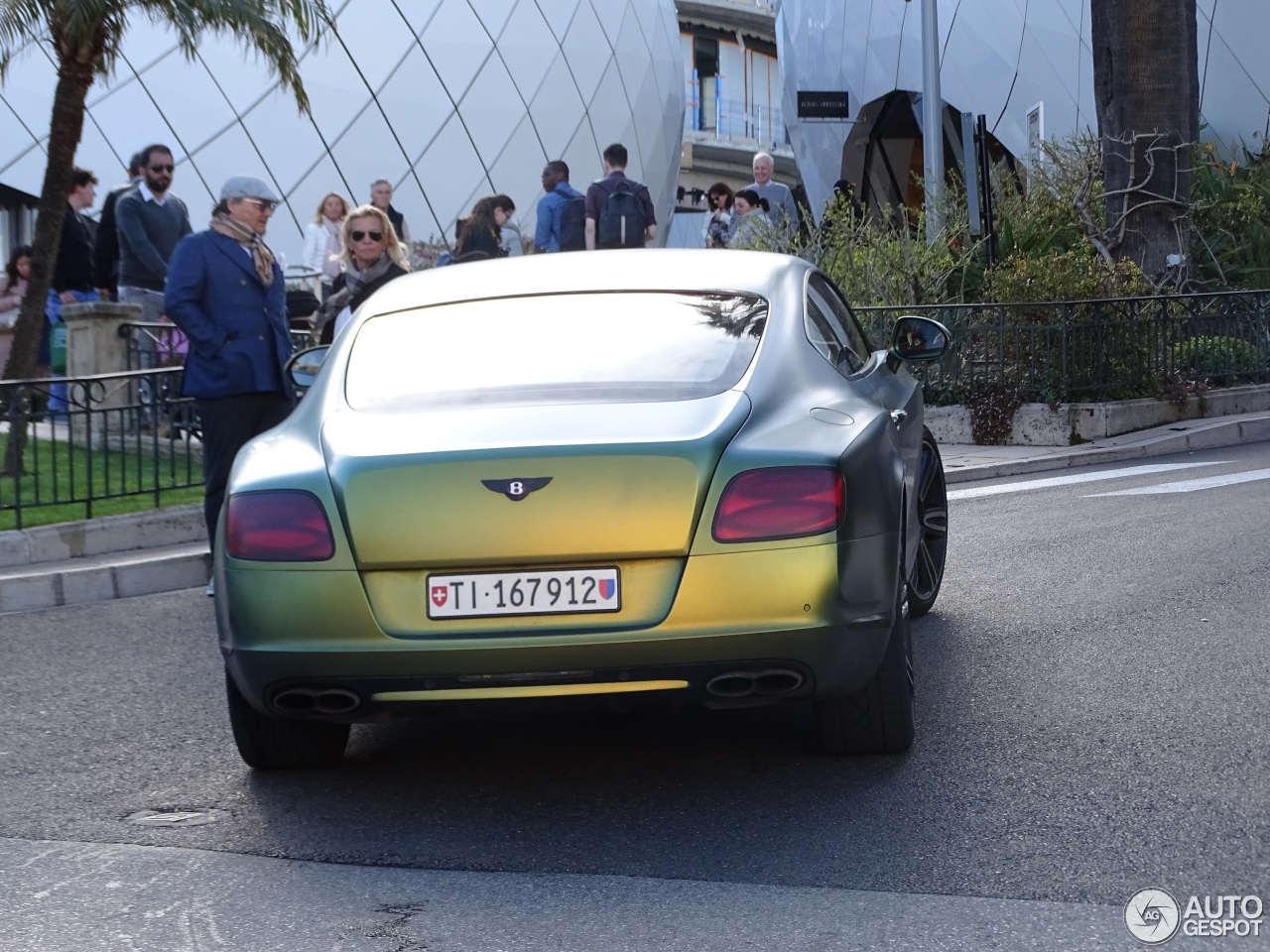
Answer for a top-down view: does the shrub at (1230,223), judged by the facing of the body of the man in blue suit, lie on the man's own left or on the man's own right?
on the man's own left

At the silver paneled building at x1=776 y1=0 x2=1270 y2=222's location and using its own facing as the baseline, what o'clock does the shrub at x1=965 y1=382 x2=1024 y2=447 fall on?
The shrub is roughly at 12 o'clock from the silver paneled building.

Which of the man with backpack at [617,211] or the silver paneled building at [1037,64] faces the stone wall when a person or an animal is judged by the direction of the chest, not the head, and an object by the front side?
the silver paneled building

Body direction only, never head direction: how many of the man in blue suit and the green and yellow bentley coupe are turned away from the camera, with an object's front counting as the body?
1

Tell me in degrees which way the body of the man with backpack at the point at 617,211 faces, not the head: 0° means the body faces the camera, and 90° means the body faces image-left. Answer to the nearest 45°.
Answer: approximately 180°

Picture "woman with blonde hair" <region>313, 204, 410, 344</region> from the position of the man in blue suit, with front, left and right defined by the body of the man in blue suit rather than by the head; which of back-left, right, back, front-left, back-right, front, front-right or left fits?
left

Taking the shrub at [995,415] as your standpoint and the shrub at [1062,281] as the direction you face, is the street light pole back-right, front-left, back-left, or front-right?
front-left

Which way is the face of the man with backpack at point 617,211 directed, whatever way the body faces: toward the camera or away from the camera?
away from the camera

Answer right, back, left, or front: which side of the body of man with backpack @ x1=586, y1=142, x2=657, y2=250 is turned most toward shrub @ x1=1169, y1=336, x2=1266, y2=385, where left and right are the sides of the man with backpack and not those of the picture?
right

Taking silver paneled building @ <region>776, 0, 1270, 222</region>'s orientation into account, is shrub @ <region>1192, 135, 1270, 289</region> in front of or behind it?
in front

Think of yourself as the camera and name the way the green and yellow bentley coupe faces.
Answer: facing away from the viewer

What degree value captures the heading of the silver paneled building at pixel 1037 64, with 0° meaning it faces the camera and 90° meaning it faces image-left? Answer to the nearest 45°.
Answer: approximately 0°

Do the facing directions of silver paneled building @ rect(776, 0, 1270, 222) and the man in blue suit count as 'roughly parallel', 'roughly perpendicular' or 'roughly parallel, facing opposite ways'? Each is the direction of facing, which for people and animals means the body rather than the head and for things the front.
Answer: roughly perpendicular

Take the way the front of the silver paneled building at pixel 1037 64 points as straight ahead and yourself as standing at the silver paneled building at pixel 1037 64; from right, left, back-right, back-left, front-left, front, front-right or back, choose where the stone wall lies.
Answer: front

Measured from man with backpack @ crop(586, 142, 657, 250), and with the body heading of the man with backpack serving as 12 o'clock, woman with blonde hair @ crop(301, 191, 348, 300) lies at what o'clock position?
The woman with blonde hair is roughly at 8 o'clock from the man with backpack.

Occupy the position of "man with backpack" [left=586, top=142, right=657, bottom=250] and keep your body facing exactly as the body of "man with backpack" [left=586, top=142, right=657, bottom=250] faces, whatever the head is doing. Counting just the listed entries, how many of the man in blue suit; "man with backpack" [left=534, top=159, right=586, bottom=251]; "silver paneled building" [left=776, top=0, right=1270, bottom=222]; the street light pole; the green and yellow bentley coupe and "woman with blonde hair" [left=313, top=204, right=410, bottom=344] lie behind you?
3
